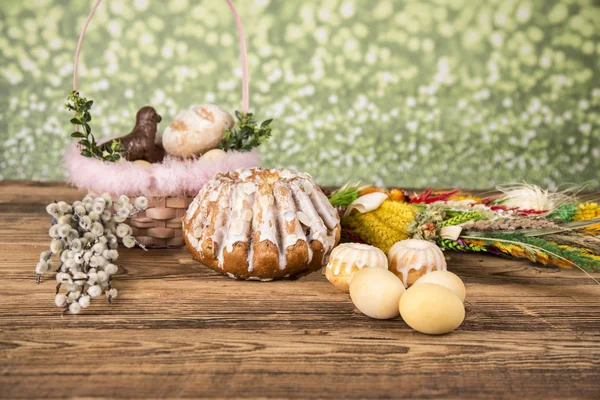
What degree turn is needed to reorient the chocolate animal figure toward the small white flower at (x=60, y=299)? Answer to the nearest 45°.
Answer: approximately 90° to its right

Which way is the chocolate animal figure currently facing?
to the viewer's right

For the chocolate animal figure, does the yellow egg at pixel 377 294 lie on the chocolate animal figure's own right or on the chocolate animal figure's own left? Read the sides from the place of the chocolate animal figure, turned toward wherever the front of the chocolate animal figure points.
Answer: on the chocolate animal figure's own right

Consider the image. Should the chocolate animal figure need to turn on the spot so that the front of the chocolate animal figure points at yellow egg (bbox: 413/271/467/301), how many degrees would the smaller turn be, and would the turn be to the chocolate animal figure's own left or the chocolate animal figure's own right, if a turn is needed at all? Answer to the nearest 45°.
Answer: approximately 45° to the chocolate animal figure's own right
